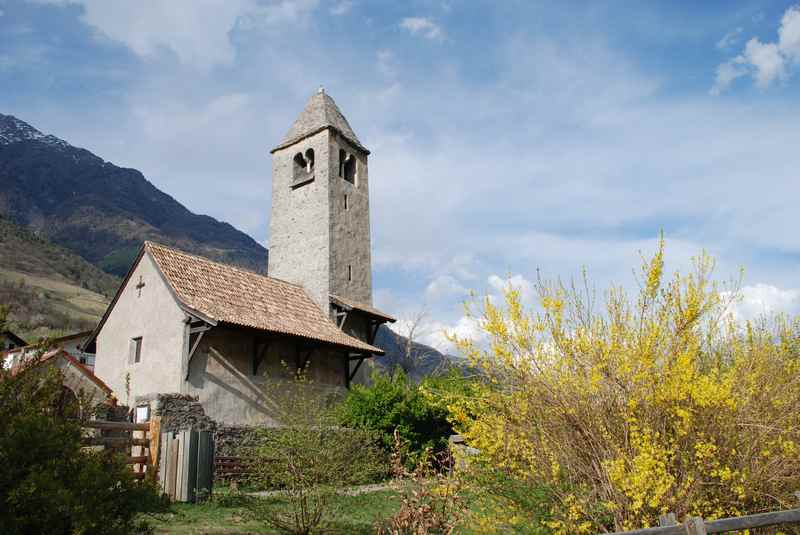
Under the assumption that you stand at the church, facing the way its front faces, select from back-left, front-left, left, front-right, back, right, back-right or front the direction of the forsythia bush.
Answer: front-left

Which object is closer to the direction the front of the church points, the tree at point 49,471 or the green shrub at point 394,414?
the tree

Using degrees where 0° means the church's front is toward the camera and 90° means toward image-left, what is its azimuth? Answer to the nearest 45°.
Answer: approximately 45°

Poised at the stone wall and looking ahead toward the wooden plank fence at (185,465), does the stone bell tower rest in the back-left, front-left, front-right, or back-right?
back-left

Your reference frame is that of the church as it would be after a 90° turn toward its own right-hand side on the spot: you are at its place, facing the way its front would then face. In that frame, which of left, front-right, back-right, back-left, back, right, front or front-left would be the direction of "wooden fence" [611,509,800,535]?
back-left

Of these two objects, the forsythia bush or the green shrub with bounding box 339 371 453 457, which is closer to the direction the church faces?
the forsythia bush

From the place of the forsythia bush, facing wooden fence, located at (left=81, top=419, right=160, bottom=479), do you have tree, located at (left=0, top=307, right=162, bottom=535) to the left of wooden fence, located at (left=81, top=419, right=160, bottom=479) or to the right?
left

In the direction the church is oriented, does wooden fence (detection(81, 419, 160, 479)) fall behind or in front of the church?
in front
